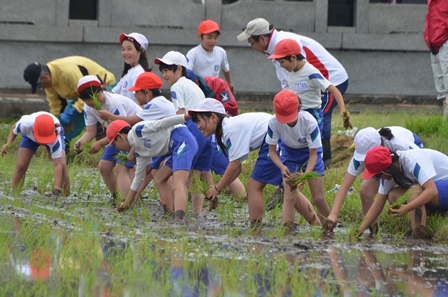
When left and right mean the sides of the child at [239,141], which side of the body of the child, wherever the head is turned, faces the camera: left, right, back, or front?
left

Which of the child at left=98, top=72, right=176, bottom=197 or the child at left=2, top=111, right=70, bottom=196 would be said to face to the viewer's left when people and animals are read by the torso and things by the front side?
the child at left=98, top=72, right=176, bottom=197

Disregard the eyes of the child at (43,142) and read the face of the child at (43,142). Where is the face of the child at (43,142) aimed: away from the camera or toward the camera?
toward the camera

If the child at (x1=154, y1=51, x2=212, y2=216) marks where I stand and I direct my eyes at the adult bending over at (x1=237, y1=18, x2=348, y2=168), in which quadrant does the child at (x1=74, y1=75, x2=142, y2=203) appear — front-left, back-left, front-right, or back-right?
back-left

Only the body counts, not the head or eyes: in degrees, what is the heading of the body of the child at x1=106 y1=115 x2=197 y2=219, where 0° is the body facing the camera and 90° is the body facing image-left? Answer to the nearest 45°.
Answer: approximately 90°

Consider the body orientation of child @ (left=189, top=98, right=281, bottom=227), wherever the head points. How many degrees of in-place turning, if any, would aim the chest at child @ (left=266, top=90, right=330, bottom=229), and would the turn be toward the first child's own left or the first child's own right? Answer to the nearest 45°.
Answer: approximately 180°

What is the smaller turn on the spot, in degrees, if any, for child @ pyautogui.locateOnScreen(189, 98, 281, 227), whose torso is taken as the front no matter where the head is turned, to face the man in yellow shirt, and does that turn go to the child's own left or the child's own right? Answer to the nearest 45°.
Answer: approximately 45° to the child's own right

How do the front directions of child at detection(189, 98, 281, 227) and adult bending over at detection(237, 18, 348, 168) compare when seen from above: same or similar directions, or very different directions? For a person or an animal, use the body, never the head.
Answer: same or similar directions

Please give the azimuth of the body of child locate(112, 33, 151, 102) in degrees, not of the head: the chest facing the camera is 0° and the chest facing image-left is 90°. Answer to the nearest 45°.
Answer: approximately 45°

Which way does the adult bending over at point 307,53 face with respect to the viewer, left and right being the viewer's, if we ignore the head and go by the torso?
facing to the left of the viewer

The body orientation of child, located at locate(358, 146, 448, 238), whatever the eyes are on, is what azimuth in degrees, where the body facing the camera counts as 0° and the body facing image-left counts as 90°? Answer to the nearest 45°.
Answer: approximately 45°
